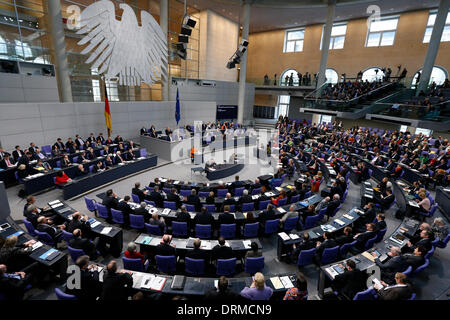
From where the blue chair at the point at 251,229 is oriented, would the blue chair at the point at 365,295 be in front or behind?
behind

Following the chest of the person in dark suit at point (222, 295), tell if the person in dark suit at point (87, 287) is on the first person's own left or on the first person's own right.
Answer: on the first person's own left

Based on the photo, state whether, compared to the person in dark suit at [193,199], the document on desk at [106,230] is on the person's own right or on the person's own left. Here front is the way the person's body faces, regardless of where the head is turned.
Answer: on the person's own left

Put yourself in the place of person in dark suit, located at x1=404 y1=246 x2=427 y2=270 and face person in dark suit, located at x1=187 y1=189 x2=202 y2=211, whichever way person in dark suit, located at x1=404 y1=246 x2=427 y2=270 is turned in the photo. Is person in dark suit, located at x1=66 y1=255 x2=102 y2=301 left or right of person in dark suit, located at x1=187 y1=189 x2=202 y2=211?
left

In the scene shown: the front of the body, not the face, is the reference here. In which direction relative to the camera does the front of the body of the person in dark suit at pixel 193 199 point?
away from the camera

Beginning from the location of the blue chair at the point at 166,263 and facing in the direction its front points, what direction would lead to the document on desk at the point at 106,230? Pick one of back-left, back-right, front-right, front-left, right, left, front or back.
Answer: front-left

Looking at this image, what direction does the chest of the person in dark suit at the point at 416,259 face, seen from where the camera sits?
to the viewer's left

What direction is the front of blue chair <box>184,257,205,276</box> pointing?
away from the camera

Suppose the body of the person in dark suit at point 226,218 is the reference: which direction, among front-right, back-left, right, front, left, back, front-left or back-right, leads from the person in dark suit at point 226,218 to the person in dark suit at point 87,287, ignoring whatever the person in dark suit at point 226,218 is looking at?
back-left

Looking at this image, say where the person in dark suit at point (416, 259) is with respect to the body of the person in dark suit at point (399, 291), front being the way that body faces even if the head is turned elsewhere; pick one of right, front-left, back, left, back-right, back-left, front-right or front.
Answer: front-right

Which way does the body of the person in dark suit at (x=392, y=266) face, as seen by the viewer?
to the viewer's left

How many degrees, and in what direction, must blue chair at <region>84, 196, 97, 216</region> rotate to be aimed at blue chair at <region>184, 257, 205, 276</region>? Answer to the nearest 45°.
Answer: approximately 90° to its right

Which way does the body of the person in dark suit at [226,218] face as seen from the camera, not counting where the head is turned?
away from the camera
